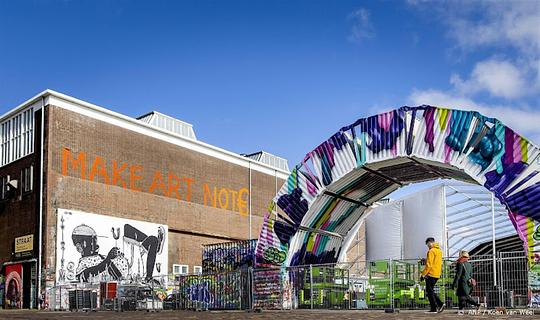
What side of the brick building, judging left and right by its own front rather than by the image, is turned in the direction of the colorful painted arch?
left

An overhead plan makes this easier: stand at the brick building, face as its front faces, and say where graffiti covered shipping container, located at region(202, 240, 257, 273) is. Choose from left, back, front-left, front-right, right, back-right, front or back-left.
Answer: left

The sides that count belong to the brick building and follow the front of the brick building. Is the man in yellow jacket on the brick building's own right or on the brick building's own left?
on the brick building's own left

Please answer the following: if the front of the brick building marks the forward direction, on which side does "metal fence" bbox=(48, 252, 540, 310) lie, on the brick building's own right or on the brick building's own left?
on the brick building's own left
